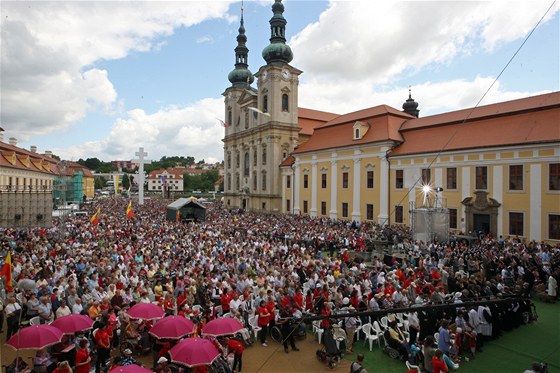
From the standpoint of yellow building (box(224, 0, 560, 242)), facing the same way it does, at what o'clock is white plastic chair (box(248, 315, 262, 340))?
The white plastic chair is roughly at 11 o'clock from the yellow building.

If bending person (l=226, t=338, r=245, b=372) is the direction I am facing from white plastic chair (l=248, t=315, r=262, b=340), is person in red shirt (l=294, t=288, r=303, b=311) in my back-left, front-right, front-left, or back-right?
back-left
